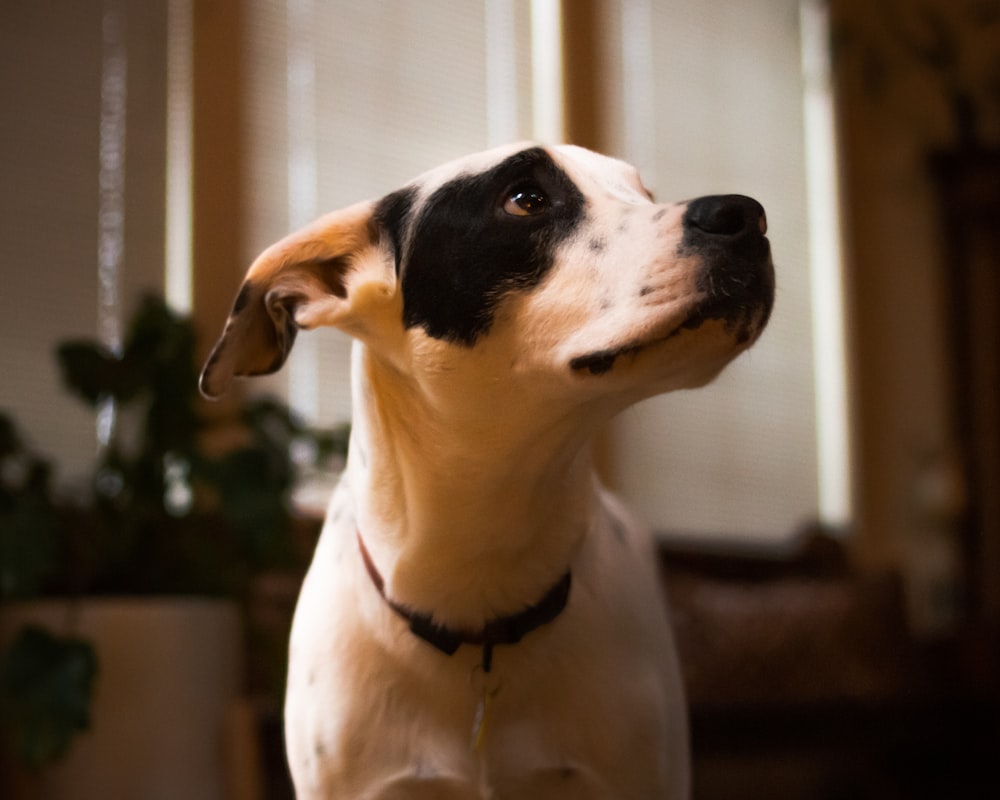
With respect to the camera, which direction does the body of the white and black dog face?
toward the camera

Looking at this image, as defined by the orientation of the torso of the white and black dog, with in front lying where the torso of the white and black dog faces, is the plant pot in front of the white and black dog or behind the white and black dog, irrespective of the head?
behind

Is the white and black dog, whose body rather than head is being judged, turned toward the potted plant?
no
